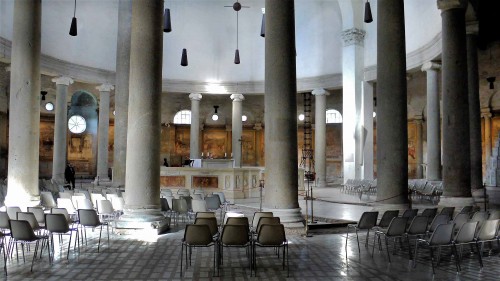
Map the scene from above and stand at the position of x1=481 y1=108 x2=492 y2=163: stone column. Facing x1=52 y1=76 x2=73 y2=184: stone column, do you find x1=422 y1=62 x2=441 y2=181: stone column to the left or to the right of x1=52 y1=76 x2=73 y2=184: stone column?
left

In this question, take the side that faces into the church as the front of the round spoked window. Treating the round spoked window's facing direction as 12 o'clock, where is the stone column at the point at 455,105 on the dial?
The stone column is roughly at 11 o'clock from the round spoked window.

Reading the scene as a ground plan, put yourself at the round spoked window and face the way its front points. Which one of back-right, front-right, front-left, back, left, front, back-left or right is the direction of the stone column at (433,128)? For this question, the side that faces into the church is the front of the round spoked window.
front-left

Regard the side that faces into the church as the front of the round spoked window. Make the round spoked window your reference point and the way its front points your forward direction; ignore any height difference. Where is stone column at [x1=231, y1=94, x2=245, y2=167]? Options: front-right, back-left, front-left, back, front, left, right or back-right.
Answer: front-left

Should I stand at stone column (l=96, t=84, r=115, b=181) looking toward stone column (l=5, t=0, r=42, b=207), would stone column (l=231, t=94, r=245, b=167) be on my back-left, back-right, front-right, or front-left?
back-left

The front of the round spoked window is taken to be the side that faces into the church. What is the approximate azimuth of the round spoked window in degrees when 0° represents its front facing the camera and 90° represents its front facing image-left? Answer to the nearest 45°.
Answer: approximately 0°
